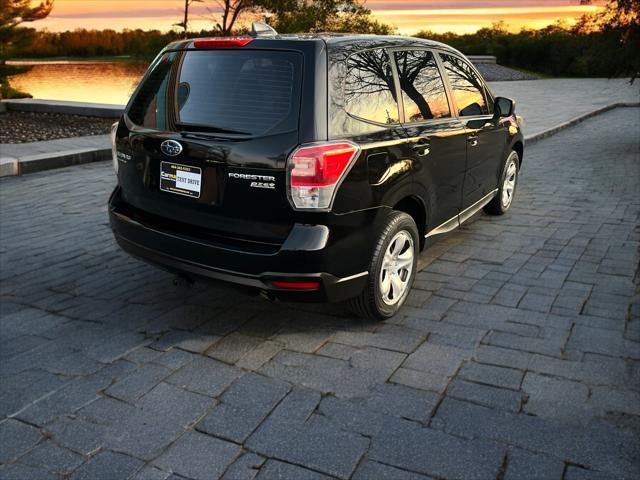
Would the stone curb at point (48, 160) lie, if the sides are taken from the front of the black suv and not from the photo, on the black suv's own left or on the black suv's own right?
on the black suv's own left

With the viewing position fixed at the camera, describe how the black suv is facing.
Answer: facing away from the viewer and to the right of the viewer

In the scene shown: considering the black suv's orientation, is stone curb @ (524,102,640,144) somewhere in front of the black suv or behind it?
in front

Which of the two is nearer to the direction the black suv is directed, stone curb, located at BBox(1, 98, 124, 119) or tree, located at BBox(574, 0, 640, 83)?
the tree

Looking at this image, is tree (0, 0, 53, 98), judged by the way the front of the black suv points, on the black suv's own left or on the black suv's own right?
on the black suv's own left

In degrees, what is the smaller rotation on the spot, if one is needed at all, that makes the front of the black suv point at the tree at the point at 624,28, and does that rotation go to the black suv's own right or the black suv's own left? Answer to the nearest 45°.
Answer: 0° — it already faces it

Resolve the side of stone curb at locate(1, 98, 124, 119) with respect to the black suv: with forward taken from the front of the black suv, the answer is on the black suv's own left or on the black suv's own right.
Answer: on the black suv's own left
